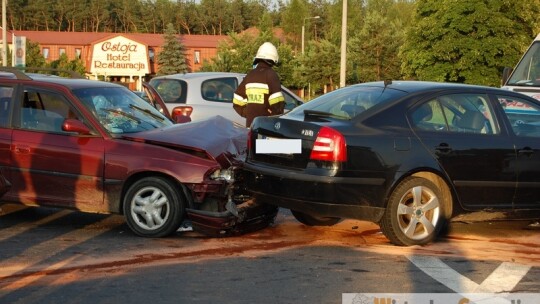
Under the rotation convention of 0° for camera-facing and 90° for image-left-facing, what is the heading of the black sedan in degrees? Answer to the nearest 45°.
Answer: approximately 225°

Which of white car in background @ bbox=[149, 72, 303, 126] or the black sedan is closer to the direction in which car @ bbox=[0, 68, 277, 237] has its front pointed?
the black sedan

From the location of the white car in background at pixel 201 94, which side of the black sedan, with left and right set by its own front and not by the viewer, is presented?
left

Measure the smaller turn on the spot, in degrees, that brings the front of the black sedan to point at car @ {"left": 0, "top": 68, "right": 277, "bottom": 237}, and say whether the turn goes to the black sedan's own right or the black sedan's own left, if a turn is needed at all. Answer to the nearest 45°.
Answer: approximately 135° to the black sedan's own left

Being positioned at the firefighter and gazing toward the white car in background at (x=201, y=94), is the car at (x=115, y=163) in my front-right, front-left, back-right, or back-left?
back-left

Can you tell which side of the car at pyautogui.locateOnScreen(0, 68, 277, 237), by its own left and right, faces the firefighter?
left

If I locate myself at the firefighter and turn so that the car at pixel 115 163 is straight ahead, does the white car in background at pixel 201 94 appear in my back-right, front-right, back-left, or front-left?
back-right

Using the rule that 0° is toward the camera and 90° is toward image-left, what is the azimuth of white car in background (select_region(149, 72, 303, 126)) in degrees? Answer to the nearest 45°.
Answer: approximately 225°

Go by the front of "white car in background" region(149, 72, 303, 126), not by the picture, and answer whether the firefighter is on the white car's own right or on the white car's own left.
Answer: on the white car's own right

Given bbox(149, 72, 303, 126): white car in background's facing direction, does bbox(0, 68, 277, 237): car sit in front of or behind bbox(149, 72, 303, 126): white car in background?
behind

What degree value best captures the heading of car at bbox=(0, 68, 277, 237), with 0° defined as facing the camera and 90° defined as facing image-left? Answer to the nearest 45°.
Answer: approximately 315°
